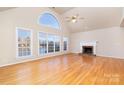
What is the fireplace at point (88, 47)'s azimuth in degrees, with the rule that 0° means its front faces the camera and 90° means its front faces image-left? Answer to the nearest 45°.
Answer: approximately 0°

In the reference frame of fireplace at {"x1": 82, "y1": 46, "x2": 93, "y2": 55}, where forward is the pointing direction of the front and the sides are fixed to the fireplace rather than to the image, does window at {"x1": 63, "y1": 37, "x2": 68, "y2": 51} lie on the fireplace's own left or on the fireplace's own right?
on the fireplace's own right

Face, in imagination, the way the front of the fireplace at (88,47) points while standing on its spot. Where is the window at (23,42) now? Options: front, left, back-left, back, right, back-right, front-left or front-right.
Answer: front-right

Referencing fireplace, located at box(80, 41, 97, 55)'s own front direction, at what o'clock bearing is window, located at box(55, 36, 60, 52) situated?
The window is roughly at 2 o'clock from the fireplace.

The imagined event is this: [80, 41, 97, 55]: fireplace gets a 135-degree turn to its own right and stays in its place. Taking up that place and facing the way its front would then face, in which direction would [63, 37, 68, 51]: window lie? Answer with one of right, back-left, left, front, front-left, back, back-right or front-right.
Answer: front-left

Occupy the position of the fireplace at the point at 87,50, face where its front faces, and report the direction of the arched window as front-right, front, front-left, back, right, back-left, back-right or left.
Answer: front-right
